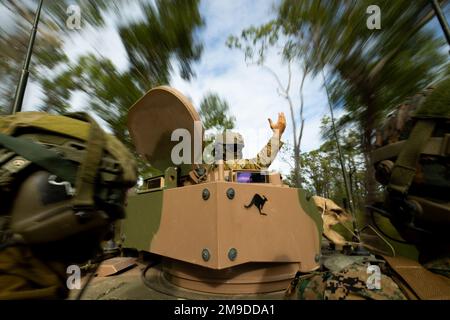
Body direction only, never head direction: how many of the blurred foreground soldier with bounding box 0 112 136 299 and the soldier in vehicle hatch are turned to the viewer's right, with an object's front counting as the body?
1

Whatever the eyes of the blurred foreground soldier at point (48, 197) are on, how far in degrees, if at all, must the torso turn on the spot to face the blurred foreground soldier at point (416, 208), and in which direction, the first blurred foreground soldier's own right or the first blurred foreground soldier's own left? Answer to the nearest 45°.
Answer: approximately 45° to the first blurred foreground soldier's own right

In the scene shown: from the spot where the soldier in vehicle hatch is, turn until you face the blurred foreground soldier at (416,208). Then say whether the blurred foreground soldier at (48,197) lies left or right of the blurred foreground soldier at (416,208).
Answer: right

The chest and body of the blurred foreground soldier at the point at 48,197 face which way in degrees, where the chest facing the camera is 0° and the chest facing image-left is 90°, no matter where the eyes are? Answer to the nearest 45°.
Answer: approximately 270°
